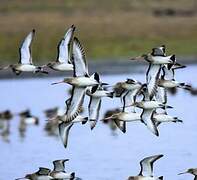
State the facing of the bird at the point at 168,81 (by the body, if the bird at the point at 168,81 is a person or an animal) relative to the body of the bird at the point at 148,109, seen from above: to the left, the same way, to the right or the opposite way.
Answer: the same way

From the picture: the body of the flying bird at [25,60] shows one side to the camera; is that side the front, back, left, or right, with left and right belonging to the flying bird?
left

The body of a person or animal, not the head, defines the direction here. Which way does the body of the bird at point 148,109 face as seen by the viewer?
to the viewer's left

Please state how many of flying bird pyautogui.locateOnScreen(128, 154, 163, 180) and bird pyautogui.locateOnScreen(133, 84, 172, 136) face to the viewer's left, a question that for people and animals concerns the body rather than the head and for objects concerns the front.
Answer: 2

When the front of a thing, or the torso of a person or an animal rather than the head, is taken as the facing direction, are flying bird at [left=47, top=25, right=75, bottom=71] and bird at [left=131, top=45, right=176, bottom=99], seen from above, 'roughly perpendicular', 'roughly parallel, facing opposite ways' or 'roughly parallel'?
roughly parallel

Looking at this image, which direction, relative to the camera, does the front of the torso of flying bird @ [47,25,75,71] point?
to the viewer's left

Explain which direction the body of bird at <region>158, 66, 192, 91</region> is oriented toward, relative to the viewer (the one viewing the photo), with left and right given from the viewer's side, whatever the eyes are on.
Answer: facing to the left of the viewer

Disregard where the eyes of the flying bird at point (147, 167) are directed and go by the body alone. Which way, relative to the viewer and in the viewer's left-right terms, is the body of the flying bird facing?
facing to the left of the viewer

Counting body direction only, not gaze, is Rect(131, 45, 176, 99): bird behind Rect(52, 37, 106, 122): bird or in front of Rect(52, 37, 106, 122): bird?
behind

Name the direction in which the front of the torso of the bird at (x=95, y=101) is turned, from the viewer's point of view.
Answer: to the viewer's left

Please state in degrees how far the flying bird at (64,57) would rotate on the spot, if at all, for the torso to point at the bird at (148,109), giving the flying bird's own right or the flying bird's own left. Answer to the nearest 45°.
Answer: approximately 180°
